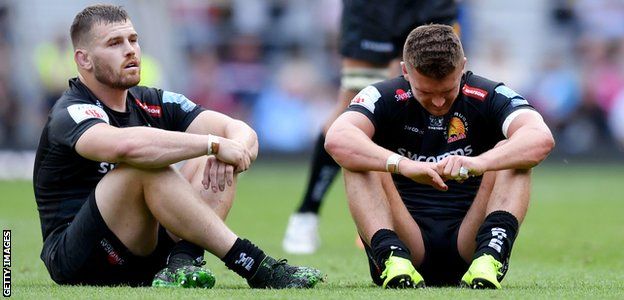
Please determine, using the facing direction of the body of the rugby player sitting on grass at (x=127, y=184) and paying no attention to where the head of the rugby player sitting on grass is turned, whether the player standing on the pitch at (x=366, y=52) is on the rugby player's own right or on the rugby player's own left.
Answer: on the rugby player's own left

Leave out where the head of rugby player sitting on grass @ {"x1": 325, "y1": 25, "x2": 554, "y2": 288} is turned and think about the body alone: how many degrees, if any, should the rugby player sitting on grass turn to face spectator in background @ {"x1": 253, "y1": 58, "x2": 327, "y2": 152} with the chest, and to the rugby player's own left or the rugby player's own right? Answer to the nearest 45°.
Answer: approximately 180°

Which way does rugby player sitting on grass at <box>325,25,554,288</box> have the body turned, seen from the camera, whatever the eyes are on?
toward the camera

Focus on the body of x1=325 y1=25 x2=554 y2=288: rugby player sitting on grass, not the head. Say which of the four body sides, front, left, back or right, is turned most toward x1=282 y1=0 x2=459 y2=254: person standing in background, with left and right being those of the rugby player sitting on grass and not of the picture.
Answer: back

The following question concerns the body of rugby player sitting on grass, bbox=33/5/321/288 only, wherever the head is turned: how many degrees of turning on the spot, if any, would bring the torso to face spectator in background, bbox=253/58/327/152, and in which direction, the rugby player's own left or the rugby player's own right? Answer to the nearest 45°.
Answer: approximately 135° to the rugby player's own left

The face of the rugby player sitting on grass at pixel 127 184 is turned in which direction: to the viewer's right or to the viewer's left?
to the viewer's right

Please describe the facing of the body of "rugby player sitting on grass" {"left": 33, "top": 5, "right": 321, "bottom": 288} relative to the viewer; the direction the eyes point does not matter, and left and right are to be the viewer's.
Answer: facing the viewer and to the right of the viewer

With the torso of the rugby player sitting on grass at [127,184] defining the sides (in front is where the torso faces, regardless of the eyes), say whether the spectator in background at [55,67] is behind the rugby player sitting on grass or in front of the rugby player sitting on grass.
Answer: behind

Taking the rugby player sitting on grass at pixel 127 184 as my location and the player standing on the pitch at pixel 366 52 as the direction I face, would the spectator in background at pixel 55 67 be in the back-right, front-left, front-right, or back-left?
front-left

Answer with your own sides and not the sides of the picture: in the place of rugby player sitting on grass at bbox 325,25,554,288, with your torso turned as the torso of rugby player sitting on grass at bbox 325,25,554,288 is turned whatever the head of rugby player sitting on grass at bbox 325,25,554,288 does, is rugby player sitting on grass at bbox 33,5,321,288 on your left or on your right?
on your right

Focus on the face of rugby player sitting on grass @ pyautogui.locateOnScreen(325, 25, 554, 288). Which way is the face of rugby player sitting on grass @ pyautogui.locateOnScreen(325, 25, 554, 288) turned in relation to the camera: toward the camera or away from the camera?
toward the camera

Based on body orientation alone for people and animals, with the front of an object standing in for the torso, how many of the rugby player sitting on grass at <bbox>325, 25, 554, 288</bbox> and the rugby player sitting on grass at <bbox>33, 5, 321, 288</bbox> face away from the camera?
0

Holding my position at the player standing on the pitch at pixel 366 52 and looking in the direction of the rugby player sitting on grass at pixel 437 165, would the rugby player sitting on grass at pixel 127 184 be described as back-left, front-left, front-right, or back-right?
front-right
